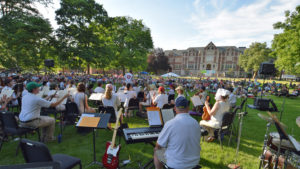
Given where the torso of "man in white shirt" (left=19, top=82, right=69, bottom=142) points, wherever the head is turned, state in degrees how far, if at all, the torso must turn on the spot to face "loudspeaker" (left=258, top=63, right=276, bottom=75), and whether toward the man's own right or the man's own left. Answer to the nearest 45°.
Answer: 0° — they already face it

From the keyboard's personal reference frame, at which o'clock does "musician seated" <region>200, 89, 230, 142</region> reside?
The musician seated is roughly at 8 o'clock from the keyboard.

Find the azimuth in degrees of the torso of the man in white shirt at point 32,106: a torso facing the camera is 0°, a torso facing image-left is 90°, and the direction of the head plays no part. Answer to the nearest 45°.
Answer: approximately 270°

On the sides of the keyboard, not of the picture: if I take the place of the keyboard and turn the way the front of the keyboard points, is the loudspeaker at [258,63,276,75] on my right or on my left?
on my left

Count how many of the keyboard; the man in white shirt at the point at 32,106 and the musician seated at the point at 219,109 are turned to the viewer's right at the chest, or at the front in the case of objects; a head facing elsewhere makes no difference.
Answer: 1

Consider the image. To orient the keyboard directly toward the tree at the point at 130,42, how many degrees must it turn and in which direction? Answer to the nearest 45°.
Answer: approximately 180°

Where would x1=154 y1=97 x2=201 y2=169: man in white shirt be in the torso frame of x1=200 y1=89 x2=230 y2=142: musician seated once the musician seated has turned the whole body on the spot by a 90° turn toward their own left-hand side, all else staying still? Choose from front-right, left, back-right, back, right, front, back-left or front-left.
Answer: front

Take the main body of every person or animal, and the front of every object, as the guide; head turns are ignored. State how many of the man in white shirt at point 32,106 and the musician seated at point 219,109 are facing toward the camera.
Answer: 0

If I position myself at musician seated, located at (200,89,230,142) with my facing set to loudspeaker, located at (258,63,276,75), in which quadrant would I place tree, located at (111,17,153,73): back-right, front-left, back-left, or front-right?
front-left

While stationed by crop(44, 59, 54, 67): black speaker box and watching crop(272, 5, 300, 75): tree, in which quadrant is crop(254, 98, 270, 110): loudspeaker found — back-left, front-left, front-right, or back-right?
front-right

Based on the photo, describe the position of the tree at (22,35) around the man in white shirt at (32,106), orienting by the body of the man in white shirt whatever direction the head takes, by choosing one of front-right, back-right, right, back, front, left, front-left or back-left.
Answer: left

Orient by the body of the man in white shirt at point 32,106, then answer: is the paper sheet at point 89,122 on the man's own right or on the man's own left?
on the man's own right

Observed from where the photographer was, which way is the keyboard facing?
facing the viewer

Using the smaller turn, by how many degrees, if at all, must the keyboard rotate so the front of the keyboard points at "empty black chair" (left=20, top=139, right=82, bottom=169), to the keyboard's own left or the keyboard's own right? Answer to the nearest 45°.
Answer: approximately 45° to the keyboard's own right

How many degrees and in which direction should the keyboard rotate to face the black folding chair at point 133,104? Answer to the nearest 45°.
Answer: approximately 180°

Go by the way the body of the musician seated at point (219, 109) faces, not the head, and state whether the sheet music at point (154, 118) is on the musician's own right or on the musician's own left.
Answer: on the musician's own left
